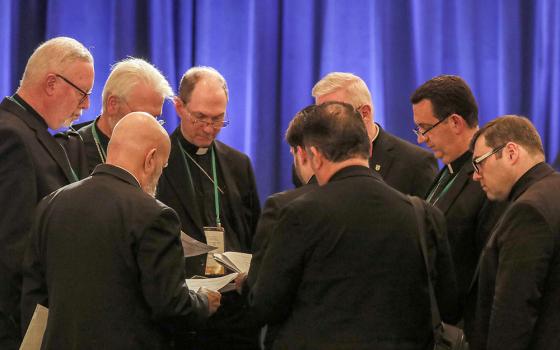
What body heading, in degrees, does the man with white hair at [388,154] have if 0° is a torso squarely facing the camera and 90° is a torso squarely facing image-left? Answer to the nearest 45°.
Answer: approximately 45°

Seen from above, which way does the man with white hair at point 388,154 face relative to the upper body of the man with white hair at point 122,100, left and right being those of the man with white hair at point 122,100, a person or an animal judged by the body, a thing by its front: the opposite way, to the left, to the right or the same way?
to the right

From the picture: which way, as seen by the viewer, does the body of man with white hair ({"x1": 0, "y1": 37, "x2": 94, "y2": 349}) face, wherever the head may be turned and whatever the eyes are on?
to the viewer's right

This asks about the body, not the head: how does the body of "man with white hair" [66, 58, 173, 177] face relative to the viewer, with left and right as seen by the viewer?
facing the viewer and to the right of the viewer

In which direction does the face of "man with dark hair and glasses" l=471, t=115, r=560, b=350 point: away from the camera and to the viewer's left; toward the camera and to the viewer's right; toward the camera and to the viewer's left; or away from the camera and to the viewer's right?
toward the camera and to the viewer's left

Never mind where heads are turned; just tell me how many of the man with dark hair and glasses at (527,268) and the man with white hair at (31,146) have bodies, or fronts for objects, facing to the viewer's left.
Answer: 1

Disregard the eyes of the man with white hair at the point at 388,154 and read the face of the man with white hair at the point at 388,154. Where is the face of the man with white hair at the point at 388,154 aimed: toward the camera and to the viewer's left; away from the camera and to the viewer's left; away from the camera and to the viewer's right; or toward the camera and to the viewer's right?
toward the camera and to the viewer's left

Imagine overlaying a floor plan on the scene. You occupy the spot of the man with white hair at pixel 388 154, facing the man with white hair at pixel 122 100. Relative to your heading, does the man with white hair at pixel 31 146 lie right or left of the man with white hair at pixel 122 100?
left

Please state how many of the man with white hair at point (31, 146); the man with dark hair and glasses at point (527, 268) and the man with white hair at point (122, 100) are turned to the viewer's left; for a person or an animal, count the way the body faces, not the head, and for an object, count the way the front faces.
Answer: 1
